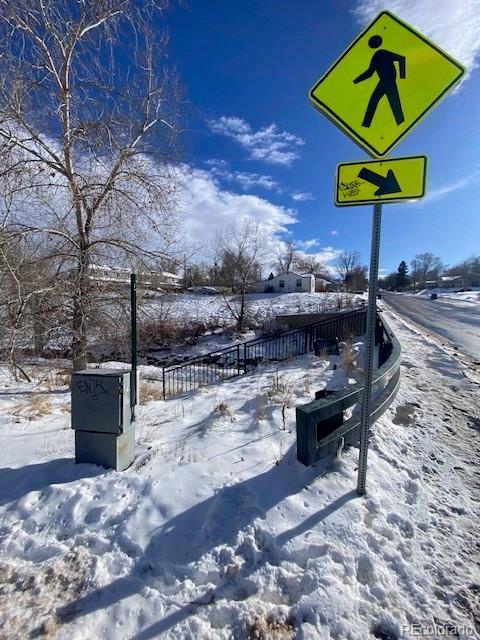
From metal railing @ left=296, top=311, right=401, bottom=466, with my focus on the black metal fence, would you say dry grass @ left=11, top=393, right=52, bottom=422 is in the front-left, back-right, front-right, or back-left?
front-left

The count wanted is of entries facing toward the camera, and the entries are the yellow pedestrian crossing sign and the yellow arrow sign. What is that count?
2

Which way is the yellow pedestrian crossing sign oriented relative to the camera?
toward the camera

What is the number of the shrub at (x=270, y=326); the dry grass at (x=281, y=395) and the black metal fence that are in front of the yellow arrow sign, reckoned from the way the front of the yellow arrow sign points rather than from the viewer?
0

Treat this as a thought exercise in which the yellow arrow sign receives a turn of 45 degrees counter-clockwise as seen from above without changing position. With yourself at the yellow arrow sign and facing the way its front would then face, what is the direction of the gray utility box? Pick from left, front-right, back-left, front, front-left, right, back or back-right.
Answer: back-right

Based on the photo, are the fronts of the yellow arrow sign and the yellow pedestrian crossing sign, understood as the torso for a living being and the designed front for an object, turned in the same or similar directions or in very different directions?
same or similar directions

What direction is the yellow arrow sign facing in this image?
toward the camera

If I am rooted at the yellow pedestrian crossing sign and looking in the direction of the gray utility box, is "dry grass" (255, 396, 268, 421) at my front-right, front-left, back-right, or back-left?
front-right
